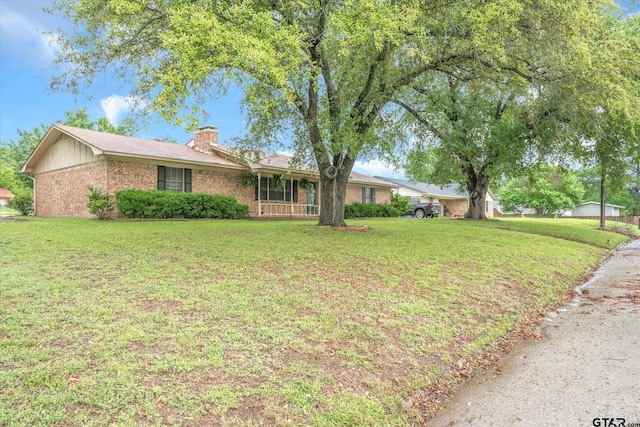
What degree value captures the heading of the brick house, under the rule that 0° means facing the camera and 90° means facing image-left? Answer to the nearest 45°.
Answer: approximately 315°

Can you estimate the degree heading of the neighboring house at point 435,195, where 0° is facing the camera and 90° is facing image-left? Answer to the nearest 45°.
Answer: approximately 315°

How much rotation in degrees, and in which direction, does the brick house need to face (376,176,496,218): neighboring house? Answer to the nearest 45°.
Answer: approximately 90° to its left

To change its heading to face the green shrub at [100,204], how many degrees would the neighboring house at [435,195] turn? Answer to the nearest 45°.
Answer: approximately 45° to its right

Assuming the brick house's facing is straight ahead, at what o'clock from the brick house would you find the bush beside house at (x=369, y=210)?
The bush beside house is roughly at 10 o'clock from the brick house.

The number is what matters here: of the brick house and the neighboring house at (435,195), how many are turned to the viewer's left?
0

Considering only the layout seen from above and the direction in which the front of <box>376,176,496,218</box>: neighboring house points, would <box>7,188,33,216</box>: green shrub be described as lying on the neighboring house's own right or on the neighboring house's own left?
on the neighboring house's own right

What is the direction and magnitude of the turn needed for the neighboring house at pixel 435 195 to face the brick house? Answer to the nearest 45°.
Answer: approximately 90° to its right
